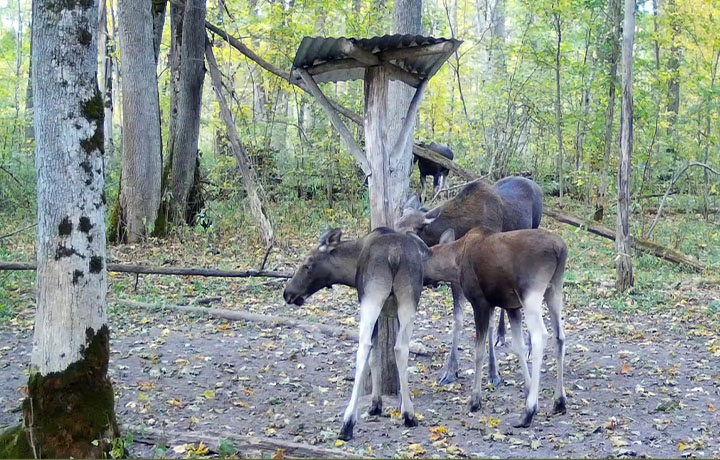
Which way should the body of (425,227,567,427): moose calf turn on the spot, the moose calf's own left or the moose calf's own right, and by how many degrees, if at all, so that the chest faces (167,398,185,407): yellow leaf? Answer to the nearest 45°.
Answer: approximately 45° to the moose calf's own left

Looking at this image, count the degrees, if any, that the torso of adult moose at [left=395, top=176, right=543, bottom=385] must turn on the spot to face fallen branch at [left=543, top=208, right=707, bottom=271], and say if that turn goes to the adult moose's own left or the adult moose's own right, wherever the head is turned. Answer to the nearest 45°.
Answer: approximately 180°

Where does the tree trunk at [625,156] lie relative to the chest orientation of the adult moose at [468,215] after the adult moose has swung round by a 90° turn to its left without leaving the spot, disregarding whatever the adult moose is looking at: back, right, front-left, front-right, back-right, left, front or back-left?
left

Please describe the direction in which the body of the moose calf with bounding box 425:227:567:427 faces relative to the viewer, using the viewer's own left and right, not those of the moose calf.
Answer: facing away from the viewer and to the left of the viewer

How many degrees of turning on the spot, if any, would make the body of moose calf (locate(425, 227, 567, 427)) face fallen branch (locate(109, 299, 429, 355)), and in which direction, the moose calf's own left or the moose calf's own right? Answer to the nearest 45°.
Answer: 0° — it already faces it

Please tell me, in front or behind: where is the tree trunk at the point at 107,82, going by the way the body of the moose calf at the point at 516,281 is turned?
in front

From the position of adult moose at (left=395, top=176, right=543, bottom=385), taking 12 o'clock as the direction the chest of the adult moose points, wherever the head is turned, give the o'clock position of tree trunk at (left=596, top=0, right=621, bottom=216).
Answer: The tree trunk is roughly at 5 o'clock from the adult moose.

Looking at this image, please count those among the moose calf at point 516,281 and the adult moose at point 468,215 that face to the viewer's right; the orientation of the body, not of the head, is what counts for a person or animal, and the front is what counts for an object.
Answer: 0

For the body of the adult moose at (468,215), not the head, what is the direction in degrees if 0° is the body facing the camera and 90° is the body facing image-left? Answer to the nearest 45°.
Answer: approximately 45°

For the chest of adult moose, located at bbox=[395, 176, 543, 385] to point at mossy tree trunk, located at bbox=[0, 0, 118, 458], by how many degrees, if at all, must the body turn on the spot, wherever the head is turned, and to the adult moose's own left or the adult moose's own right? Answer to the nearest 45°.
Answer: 0° — it already faces it

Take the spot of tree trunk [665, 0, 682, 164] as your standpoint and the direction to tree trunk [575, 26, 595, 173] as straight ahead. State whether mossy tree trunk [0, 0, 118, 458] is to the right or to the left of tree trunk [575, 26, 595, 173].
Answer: left
